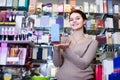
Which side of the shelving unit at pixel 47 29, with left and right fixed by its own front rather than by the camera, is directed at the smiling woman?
front

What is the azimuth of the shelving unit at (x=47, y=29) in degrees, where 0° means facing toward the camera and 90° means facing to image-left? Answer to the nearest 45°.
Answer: approximately 0°
